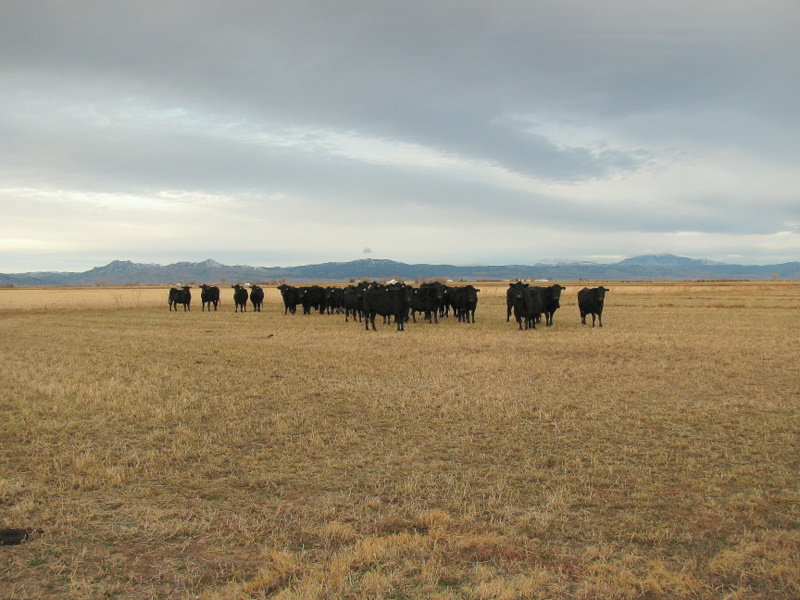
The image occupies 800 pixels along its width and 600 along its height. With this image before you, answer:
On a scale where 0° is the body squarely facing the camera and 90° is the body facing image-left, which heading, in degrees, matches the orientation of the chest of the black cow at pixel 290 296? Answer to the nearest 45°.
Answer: approximately 45°

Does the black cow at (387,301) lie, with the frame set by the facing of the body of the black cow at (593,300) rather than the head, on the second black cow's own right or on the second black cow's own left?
on the second black cow's own right

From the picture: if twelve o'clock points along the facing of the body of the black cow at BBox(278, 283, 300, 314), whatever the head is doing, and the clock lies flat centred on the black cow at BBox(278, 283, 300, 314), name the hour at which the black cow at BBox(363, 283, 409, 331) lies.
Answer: the black cow at BBox(363, 283, 409, 331) is roughly at 10 o'clock from the black cow at BBox(278, 283, 300, 314).

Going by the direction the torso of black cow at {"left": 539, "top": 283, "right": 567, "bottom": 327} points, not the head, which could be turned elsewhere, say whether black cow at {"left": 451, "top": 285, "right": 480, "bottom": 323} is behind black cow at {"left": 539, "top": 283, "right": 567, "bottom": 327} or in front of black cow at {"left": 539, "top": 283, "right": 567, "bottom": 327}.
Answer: behind

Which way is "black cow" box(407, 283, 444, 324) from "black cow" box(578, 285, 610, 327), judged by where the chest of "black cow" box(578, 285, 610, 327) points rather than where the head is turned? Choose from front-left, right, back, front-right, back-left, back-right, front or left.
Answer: back-right

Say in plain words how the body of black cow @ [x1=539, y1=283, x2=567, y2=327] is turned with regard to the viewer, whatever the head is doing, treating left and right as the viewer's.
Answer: facing the viewer and to the right of the viewer

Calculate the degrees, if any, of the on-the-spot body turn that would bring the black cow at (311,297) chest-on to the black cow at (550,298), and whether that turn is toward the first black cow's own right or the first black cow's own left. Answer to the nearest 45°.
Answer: approximately 90° to the first black cow's own left
